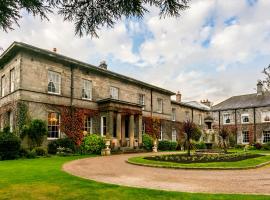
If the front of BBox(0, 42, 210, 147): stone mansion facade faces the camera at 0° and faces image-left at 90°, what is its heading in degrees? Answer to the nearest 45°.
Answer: approximately 315°

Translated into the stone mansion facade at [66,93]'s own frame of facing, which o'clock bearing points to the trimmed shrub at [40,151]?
The trimmed shrub is roughly at 2 o'clock from the stone mansion facade.

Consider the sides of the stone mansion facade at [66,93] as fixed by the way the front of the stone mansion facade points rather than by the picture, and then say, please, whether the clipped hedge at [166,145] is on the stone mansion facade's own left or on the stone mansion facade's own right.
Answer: on the stone mansion facade's own left
